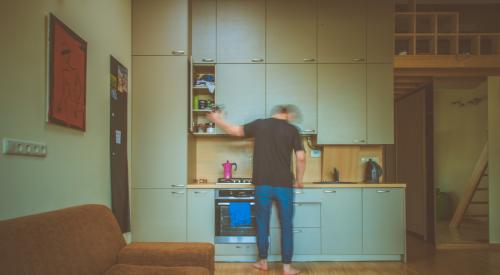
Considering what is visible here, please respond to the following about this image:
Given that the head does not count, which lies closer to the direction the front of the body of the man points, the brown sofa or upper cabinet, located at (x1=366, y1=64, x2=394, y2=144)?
the upper cabinet

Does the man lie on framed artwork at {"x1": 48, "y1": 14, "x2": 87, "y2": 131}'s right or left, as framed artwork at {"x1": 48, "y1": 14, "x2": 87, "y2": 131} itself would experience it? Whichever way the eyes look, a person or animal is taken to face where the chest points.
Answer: on its left

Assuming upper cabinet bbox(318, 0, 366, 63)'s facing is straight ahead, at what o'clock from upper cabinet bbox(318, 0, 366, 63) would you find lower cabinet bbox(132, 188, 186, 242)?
The lower cabinet is roughly at 2 o'clock from the upper cabinet.

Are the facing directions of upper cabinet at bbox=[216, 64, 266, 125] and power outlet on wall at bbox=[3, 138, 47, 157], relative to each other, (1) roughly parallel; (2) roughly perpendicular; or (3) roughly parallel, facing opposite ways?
roughly perpendicular
